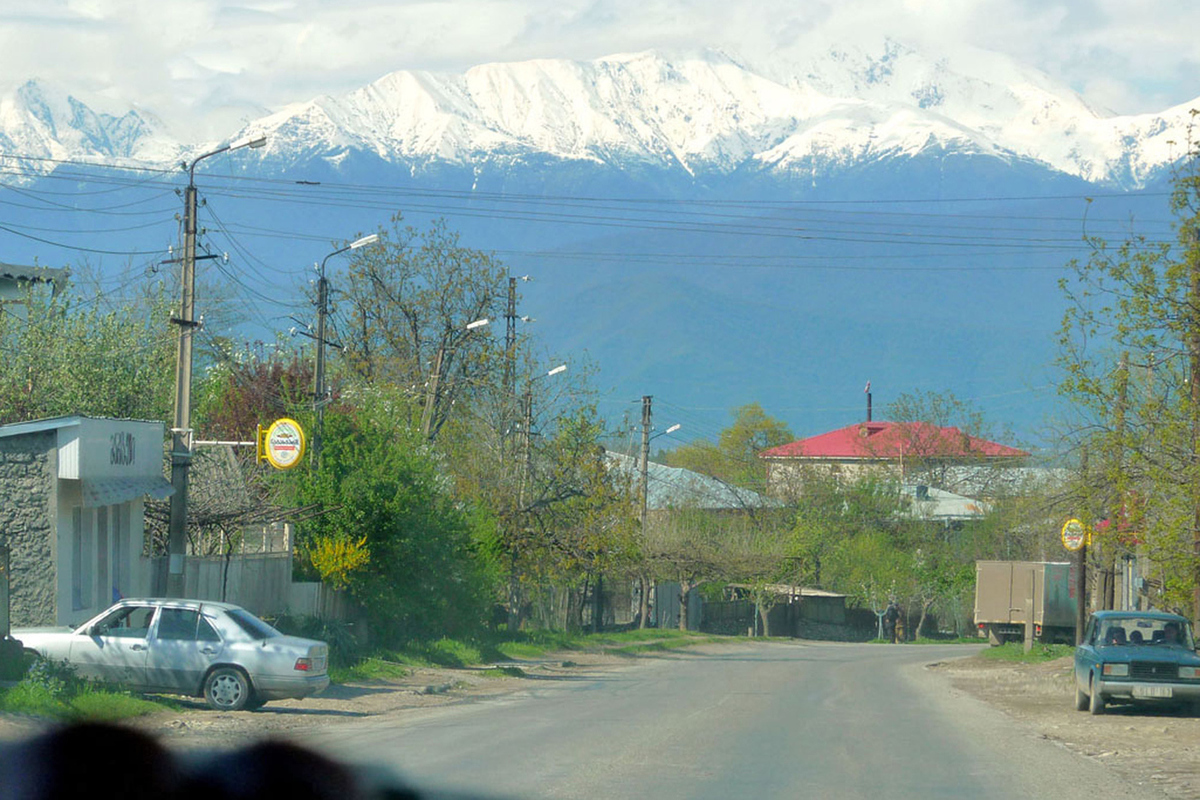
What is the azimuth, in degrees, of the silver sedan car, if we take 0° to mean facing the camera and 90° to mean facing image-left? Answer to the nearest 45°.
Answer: approximately 90°

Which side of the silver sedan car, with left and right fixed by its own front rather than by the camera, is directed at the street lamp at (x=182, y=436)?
right

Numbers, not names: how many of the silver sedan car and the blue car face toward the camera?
1

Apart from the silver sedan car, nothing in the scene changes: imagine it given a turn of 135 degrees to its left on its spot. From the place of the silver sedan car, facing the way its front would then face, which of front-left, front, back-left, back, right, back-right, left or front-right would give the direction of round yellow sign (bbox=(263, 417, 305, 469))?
back-left

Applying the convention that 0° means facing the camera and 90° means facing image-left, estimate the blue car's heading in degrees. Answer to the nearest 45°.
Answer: approximately 0°

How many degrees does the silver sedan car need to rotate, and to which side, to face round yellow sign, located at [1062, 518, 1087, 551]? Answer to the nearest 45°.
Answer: approximately 135° to its right

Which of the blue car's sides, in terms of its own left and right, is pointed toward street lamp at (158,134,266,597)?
right

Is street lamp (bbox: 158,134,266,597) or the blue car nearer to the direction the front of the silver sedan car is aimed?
the street lamp
